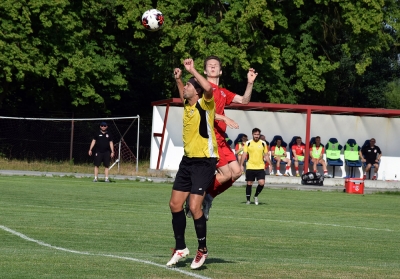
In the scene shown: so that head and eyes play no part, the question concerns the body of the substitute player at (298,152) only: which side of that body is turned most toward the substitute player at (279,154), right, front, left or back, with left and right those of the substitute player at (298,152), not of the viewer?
right

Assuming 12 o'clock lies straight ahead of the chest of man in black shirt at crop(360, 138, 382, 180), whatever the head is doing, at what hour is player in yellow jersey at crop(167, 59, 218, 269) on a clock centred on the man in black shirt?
The player in yellow jersey is roughly at 12 o'clock from the man in black shirt.

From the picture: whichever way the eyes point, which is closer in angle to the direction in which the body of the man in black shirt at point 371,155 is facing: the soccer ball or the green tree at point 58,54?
the soccer ball

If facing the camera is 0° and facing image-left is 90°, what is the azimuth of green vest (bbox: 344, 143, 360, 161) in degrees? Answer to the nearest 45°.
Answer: approximately 0°

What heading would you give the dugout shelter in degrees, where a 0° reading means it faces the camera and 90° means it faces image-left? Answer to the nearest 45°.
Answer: approximately 0°
